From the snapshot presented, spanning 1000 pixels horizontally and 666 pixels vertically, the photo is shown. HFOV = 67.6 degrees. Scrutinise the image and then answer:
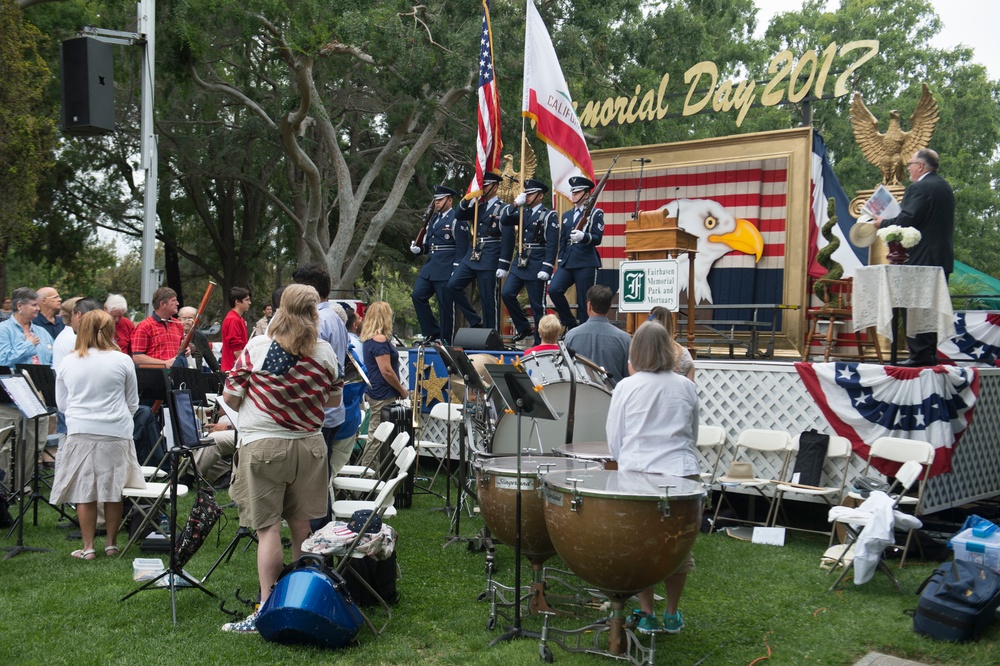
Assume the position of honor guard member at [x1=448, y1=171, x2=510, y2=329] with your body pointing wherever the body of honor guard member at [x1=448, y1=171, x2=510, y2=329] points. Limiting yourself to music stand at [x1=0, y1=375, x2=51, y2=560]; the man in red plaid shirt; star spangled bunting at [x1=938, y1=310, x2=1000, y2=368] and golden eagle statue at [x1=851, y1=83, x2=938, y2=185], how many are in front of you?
2

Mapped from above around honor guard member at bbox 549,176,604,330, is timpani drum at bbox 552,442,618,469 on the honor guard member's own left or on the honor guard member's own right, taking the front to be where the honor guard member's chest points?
on the honor guard member's own left

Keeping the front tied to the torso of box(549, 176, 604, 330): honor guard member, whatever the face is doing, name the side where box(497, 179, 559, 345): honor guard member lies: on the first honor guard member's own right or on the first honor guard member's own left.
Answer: on the first honor guard member's own right

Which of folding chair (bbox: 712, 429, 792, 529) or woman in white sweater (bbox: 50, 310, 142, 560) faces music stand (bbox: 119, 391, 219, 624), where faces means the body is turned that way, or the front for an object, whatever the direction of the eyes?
the folding chair

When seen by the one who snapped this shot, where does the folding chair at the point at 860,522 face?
facing to the left of the viewer

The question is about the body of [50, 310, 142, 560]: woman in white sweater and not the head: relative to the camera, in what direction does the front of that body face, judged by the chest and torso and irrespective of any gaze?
away from the camera

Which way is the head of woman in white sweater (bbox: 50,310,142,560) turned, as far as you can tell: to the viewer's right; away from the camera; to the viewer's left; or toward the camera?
away from the camera

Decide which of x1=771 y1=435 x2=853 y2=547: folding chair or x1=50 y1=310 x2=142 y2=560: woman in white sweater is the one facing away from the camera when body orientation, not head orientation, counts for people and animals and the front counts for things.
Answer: the woman in white sweater

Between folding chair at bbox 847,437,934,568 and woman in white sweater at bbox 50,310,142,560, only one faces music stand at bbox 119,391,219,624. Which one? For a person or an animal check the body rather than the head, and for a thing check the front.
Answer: the folding chair

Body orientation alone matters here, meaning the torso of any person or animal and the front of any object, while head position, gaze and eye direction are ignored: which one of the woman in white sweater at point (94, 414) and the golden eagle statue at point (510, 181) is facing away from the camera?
the woman in white sweater

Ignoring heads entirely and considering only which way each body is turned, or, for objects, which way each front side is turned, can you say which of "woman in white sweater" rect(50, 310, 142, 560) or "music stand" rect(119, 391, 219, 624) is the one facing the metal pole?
the woman in white sweater

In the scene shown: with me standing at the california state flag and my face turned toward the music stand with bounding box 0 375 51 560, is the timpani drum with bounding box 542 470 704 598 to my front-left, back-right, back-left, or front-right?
front-left

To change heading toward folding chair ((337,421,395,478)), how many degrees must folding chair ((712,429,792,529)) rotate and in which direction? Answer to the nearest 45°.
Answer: approximately 90° to its right

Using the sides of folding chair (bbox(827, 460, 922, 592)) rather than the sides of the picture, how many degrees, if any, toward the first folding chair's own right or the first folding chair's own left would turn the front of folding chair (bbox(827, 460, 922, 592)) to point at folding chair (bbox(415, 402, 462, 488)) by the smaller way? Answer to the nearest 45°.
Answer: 0° — it already faces it
